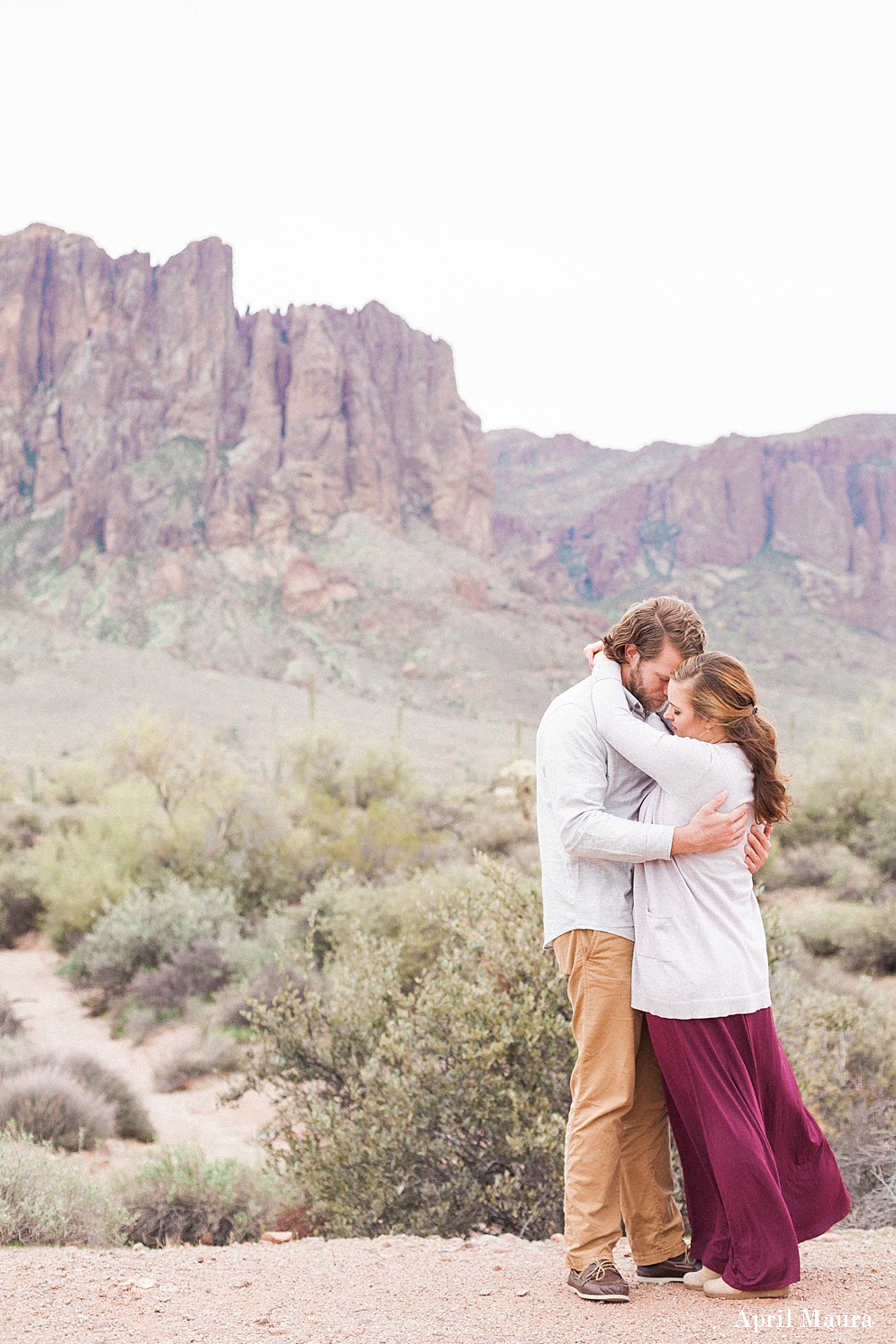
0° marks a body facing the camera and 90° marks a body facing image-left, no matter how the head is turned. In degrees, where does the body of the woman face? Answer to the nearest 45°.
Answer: approximately 90°

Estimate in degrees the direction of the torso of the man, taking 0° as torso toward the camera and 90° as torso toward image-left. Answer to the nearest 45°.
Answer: approximately 270°

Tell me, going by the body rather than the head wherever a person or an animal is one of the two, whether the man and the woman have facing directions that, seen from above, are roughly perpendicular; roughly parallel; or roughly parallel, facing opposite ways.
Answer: roughly parallel, facing opposite ways

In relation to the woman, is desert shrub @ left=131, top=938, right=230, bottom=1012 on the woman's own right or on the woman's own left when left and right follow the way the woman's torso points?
on the woman's own right

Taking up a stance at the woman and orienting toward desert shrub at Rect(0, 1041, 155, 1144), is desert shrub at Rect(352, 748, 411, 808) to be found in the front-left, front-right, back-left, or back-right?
front-right

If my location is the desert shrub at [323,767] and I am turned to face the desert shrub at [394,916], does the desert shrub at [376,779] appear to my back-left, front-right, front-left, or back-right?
front-left

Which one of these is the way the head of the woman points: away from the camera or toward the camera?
toward the camera

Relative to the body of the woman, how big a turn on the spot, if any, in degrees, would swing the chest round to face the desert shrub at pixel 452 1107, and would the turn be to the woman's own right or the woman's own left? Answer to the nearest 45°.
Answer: approximately 45° to the woman's own right

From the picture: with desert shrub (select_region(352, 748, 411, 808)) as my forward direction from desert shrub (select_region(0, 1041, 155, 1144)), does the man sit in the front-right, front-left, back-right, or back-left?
back-right

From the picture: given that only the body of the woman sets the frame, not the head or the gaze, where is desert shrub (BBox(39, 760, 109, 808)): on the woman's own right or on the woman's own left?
on the woman's own right

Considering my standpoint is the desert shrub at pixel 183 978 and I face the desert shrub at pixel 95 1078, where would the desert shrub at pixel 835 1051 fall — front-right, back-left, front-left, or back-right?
front-left

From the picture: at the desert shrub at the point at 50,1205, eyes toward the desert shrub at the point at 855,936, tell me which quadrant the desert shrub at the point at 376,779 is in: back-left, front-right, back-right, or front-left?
front-left

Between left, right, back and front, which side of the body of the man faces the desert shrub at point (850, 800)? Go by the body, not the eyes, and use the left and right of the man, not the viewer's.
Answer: left

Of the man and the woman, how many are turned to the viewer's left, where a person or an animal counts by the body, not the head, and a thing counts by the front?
1

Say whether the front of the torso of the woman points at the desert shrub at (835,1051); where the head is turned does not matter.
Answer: no

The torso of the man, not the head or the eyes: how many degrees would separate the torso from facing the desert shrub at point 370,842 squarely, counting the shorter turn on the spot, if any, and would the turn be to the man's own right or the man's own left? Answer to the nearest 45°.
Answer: approximately 90° to the man's own left
